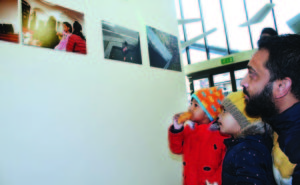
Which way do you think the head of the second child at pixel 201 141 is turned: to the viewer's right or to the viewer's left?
to the viewer's left

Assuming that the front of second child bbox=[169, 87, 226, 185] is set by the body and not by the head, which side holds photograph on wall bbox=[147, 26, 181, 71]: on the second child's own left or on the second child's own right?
on the second child's own right

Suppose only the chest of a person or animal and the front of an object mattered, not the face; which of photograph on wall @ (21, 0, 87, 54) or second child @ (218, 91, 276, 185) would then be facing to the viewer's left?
the second child

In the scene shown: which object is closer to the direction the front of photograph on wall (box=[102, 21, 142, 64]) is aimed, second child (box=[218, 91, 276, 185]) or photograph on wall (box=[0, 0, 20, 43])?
the second child

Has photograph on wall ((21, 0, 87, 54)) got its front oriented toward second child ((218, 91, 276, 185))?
yes

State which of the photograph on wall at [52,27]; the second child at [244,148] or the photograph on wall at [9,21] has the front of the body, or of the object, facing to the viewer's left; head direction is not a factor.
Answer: the second child

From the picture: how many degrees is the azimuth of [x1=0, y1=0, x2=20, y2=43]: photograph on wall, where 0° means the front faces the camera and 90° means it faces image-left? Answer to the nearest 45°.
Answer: approximately 315°

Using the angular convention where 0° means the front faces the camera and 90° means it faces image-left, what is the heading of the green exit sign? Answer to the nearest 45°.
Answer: approximately 45°

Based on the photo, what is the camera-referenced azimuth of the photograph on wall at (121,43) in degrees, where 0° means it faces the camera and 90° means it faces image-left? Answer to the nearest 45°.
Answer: approximately 315°

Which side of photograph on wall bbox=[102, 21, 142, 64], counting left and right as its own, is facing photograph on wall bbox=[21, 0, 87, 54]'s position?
right

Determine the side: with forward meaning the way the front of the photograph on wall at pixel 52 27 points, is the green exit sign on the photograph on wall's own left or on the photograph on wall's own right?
on the photograph on wall's own left

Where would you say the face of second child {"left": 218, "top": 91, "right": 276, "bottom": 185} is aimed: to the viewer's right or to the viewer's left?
to the viewer's left

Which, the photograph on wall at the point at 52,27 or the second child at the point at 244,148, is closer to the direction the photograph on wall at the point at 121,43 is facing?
the second child
